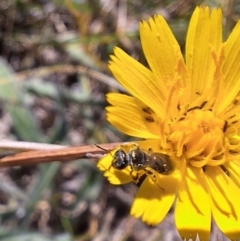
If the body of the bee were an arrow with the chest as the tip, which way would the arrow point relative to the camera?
to the viewer's left
